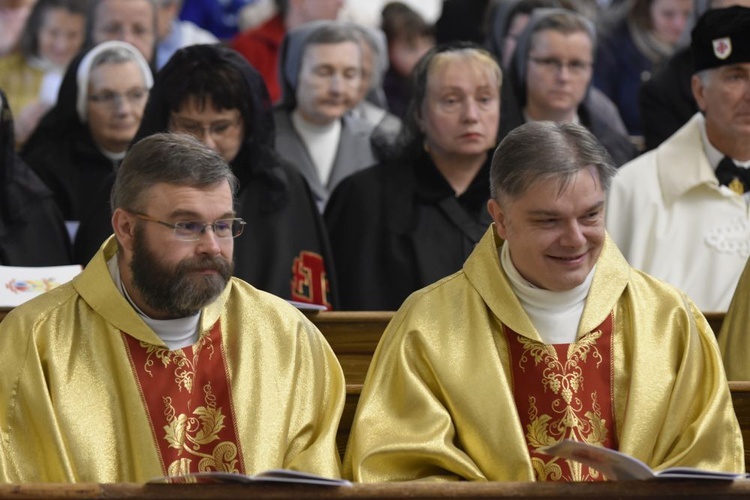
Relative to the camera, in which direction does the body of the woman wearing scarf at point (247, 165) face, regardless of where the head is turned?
toward the camera

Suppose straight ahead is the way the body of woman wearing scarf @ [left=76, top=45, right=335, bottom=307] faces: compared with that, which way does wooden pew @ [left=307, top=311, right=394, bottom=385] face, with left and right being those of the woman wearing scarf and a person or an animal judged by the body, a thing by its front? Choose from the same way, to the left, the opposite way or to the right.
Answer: the same way

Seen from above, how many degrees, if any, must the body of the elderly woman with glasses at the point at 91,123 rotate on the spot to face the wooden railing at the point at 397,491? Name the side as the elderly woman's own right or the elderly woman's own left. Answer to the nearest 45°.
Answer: approximately 45° to the elderly woman's own right

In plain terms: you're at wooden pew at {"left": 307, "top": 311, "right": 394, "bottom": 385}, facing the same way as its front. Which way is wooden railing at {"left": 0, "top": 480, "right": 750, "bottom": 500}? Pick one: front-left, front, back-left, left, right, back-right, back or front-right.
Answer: front

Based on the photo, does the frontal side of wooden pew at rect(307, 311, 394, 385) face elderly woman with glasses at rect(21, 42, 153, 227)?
no

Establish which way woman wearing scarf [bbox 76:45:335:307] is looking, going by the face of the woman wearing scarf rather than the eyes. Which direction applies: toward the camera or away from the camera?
toward the camera

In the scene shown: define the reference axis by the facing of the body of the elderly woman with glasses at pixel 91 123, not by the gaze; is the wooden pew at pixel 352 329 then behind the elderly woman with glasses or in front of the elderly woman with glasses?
in front

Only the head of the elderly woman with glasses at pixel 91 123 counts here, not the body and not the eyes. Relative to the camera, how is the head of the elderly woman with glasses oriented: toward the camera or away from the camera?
toward the camera

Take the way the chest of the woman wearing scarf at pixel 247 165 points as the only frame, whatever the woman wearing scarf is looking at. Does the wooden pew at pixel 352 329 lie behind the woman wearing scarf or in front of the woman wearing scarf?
in front

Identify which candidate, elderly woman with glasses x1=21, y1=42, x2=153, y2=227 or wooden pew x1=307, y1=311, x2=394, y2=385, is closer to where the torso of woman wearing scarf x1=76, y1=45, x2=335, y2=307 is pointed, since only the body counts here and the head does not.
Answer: the wooden pew

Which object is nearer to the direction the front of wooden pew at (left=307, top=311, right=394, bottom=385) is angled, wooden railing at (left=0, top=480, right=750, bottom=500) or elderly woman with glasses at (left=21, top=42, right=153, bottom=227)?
the wooden railing

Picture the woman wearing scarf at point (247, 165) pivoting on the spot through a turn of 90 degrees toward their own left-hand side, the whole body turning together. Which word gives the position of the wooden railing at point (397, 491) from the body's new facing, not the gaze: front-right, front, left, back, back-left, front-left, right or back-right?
right

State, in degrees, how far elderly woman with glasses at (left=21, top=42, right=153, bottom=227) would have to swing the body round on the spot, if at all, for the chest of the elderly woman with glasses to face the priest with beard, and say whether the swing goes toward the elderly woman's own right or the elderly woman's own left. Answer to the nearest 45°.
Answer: approximately 45° to the elderly woman's own right

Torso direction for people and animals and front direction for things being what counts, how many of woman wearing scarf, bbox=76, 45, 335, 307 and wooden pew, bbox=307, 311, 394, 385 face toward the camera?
2
